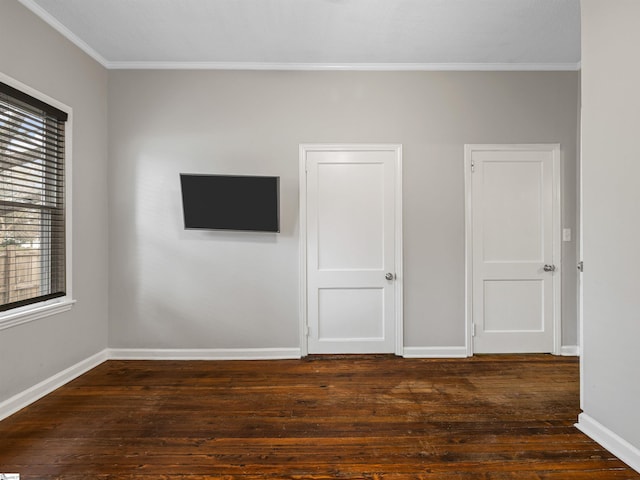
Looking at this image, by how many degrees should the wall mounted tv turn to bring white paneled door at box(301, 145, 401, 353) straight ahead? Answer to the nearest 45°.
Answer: approximately 90° to its left

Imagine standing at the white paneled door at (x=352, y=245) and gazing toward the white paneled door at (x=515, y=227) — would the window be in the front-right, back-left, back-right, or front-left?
back-right

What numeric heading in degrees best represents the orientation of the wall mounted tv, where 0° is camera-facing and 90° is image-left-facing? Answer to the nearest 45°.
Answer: approximately 0°

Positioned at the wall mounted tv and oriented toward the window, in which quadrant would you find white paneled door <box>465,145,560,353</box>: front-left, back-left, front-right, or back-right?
back-left

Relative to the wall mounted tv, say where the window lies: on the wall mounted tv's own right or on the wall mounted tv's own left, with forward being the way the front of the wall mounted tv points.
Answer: on the wall mounted tv's own right

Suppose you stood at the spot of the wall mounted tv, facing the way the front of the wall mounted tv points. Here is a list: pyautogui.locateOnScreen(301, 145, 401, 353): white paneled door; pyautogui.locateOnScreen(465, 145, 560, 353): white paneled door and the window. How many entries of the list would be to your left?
2

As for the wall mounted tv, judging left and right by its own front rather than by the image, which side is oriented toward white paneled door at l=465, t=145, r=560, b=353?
left
